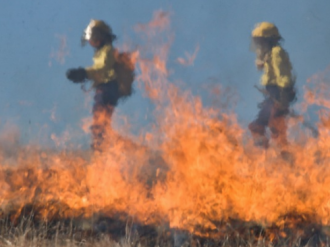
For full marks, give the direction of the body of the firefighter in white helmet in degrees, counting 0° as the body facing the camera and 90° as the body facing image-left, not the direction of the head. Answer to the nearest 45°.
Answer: approximately 90°

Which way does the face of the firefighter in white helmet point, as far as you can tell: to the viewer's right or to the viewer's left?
to the viewer's left

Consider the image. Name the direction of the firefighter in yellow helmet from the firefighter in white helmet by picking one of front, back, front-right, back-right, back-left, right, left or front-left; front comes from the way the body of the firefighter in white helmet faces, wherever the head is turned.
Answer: back

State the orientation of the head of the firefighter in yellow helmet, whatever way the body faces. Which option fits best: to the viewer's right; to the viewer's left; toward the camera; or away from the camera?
to the viewer's left
